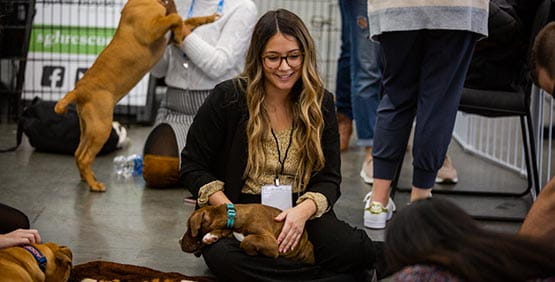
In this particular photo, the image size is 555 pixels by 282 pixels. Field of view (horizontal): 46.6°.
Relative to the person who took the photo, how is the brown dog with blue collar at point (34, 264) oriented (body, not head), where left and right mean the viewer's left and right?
facing to the right of the viewer

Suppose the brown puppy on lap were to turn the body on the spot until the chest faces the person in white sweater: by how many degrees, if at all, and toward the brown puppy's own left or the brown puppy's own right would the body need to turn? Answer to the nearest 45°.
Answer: approximately 90° to the brown puppy's own right

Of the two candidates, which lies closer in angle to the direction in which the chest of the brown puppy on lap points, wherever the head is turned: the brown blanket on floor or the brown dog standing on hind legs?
the brown blanket on floor

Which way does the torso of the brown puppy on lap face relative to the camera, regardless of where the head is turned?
to the viewer's left

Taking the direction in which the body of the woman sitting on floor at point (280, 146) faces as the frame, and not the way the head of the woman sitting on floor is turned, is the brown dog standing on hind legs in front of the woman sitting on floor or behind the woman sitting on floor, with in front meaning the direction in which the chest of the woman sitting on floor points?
behind

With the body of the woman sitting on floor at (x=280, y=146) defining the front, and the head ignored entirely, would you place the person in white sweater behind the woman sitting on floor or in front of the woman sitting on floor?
behind

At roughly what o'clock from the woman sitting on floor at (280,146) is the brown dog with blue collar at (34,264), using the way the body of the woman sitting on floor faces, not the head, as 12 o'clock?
The brown dog with blue collar is roughly at 2 o'clock from the woman sitting on floor.

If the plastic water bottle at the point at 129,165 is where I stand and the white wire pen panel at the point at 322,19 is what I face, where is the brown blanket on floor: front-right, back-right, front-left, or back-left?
back-right

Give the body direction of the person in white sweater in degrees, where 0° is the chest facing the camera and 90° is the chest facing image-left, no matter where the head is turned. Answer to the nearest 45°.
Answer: approximately 45°

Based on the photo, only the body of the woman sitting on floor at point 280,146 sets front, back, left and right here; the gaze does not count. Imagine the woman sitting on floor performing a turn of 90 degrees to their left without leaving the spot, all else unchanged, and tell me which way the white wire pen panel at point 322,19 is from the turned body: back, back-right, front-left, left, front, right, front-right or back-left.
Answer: left
